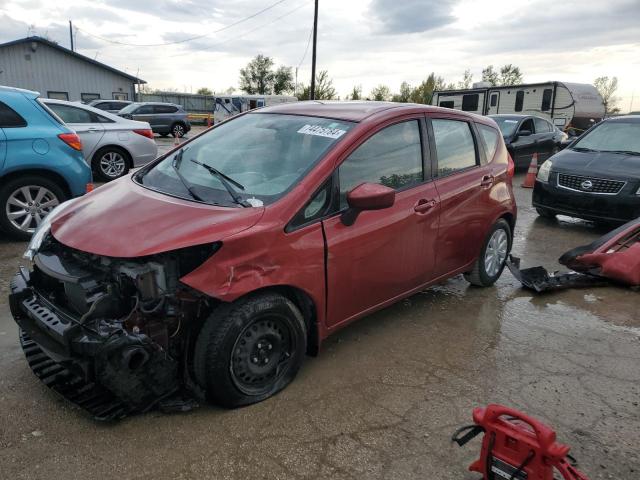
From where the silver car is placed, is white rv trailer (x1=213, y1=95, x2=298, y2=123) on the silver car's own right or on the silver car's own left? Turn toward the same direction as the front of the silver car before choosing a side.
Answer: on the silver car's own right

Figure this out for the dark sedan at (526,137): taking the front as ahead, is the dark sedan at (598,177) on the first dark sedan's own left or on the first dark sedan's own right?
on the first dark sedan's own left

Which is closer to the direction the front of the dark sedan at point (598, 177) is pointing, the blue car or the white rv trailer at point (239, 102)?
the blue car

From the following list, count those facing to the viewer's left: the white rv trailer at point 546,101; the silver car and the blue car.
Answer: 2

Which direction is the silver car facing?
to the viewer's left

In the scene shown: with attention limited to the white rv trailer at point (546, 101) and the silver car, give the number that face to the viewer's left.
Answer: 1

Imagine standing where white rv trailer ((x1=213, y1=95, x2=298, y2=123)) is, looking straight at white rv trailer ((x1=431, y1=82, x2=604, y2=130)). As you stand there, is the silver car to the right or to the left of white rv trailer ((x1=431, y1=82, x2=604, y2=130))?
right

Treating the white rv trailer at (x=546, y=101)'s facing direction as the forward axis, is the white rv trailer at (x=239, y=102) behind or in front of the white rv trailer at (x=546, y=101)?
behind

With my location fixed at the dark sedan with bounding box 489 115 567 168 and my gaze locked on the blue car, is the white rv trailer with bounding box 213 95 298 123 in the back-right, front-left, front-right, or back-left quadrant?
back-right

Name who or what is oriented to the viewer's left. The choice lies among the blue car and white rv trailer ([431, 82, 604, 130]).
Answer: the blue car

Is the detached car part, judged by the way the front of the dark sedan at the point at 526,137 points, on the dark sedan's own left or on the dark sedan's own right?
on the dark sedan's own left

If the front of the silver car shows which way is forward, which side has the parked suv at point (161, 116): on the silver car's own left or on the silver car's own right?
on the silver car's own right

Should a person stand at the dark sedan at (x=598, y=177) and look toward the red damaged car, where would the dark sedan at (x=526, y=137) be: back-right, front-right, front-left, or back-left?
back-right

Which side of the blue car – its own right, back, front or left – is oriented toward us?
left

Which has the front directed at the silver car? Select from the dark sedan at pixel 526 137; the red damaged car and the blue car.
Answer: the dark sedan
